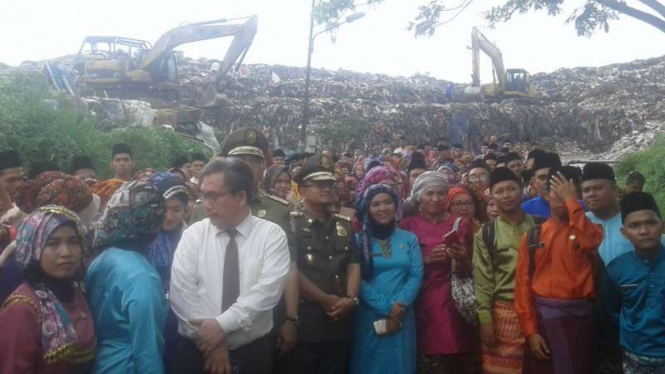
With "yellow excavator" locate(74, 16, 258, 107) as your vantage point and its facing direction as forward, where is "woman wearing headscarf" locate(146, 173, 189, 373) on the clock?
The woman wearing headscarf is roughly at 3 o'clock from the yellow excavator.

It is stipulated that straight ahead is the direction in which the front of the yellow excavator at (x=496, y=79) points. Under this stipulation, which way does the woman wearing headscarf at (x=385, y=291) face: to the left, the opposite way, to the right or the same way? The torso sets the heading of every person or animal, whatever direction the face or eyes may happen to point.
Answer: to the left

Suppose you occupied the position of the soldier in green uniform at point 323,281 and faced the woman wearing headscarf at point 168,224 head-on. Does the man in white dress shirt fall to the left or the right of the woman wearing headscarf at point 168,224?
left

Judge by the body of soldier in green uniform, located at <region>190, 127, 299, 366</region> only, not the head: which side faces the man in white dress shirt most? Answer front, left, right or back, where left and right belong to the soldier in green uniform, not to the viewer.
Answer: front

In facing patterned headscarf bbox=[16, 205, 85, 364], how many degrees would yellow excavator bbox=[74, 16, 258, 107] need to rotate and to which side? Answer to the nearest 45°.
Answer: approximately 90° to its right

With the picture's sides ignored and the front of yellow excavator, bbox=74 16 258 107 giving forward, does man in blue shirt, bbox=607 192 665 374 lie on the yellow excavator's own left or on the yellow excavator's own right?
on the yellow excavator's own right

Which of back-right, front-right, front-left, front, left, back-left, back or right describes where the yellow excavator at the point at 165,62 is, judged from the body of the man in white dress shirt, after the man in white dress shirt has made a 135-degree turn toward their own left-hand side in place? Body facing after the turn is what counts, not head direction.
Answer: front-left

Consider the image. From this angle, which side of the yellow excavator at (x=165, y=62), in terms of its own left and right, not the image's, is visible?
right

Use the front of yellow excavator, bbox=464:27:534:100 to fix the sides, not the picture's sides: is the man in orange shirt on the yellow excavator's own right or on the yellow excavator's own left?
on the yellow excavator's own left

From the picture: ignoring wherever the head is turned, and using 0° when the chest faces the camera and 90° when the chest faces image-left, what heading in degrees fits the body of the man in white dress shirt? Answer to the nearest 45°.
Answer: approximately 0°

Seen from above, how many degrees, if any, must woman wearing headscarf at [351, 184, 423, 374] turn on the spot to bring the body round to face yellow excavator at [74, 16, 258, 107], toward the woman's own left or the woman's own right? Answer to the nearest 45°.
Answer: approximately 135° to the woman's own right
